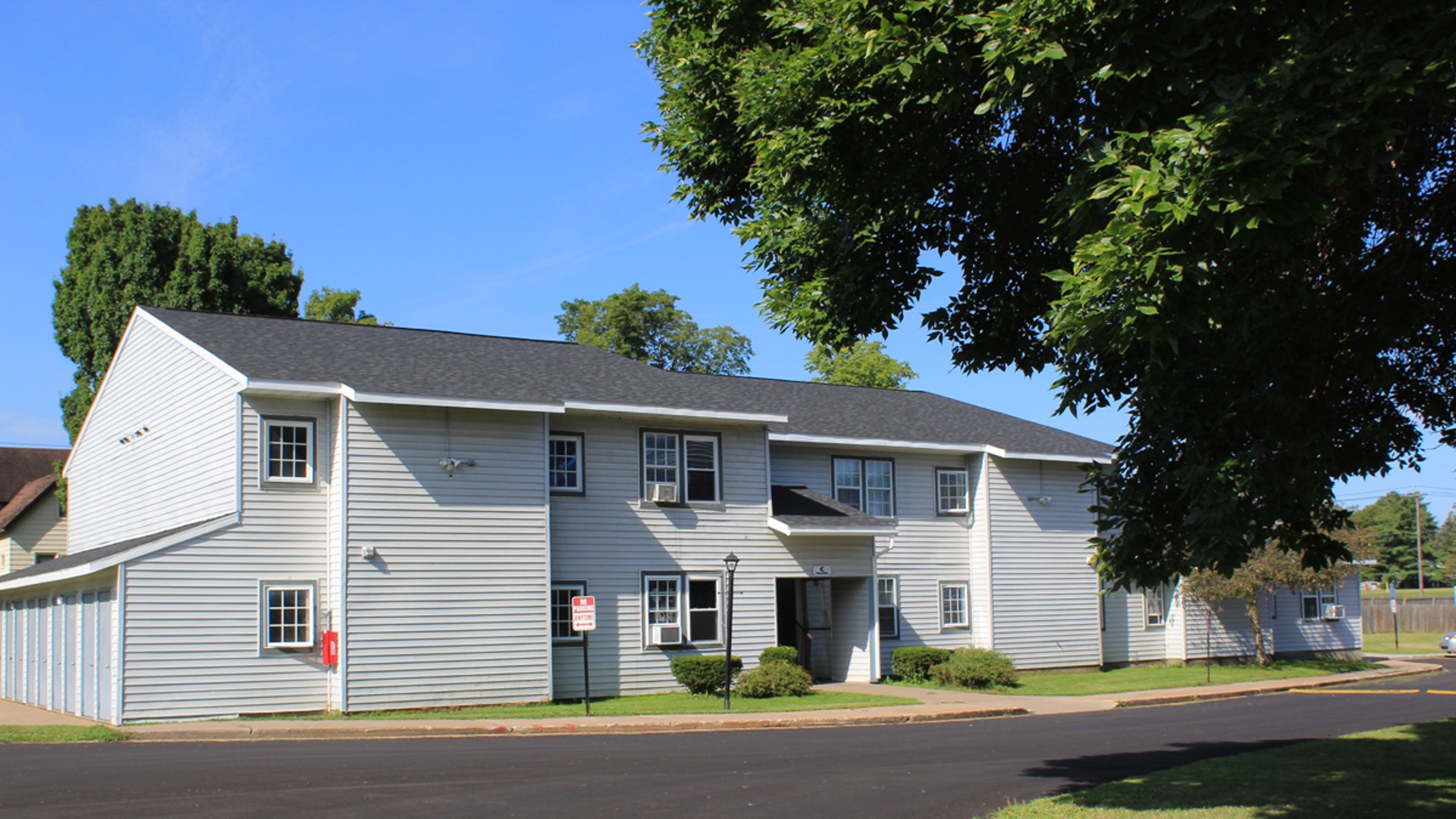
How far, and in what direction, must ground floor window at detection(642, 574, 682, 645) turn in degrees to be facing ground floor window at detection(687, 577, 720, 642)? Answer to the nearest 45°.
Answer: approximately 90° to its left

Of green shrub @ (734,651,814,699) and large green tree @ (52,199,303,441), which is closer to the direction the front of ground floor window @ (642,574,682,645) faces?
the green shrub

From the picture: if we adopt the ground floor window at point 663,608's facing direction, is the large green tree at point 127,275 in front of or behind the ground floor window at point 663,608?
behind

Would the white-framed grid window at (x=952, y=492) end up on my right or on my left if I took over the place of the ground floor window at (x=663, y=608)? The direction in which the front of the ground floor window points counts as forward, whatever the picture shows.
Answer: on my left

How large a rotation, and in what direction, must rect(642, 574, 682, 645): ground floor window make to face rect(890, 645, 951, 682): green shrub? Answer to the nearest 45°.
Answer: approximately 90° to its left

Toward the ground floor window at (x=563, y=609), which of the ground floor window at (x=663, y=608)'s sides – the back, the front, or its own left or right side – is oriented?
right

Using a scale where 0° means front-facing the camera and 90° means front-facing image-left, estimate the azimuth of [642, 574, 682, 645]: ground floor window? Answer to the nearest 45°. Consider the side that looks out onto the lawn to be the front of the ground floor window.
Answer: approximately 315°

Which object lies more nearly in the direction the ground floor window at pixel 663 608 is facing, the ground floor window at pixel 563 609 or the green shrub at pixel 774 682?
the green shrub

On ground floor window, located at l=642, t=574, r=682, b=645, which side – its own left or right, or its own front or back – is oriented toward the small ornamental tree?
left
